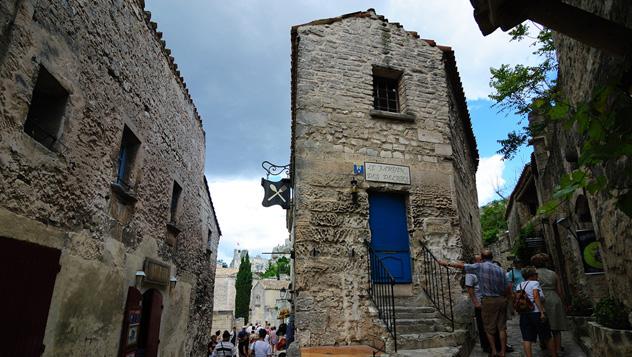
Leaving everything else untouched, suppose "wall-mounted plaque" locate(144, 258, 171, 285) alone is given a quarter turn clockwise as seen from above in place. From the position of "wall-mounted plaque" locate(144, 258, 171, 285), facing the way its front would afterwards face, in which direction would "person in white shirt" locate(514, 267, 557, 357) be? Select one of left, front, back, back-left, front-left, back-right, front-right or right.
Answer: left

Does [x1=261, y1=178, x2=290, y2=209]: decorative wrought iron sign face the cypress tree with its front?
no

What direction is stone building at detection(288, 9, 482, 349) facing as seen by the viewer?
toward the camera

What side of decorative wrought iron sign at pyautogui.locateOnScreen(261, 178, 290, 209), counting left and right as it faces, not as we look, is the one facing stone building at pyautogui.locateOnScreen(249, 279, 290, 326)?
back

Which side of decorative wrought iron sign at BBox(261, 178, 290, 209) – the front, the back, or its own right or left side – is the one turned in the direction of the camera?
front

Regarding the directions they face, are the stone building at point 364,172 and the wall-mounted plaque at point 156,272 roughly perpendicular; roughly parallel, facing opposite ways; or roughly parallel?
roughly perpendicular

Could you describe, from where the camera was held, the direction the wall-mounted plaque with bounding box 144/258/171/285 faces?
facing the viewer and to the right of the viewer

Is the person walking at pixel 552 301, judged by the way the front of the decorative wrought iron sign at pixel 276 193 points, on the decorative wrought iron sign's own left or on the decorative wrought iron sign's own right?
on the decorative wrought iron sign's own left

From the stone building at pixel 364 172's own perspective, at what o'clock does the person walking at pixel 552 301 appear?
The person walking is roughly at 10 o'clock from the stone building.

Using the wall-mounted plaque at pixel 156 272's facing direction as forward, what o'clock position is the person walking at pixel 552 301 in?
The person walking is roughly at 12 o'clock from the wall-mounted plaque.
